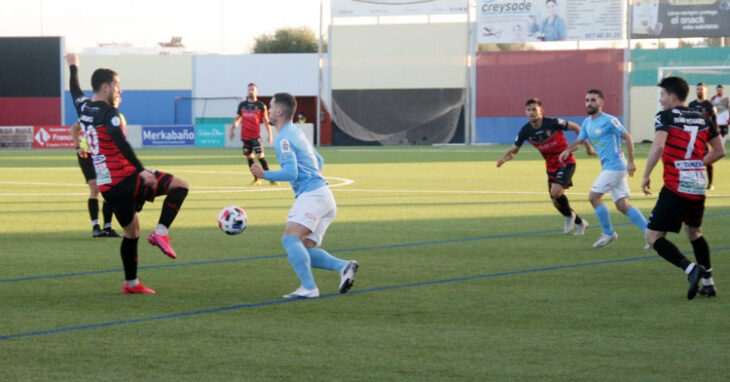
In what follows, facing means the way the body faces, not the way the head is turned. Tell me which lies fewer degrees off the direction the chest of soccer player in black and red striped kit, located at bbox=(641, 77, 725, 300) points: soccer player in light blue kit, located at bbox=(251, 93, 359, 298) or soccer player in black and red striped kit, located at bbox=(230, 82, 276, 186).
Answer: the soccer player in black and red striped kit

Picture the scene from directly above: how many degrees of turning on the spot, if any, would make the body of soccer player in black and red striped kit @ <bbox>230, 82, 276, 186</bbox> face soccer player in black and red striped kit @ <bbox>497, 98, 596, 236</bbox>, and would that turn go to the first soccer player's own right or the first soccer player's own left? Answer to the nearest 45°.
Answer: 0° — they already face them

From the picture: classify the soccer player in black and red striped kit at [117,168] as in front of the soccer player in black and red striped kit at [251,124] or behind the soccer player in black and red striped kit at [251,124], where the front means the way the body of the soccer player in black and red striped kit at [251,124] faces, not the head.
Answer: in front

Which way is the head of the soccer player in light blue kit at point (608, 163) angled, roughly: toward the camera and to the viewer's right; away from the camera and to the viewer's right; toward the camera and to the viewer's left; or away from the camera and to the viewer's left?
toward the camera and to the viewer's left

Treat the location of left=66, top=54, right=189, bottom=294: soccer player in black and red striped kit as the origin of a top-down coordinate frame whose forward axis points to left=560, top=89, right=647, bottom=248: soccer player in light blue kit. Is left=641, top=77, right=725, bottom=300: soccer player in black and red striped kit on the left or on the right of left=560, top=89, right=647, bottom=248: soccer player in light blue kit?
right

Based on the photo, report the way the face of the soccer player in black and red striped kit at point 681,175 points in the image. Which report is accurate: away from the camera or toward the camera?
away from the camera

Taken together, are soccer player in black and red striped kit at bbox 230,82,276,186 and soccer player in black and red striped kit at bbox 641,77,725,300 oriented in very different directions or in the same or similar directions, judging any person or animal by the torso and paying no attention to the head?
very different directions

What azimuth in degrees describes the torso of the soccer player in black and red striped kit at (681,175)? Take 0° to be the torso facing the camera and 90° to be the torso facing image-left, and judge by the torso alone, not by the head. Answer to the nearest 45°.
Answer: approximately 135°

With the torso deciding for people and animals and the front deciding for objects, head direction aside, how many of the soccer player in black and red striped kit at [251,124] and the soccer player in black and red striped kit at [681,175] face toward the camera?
1

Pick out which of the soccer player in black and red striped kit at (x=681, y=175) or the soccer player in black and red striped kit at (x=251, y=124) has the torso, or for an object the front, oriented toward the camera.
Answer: the soccer player in black and red striped kit at (x=251, y=124)

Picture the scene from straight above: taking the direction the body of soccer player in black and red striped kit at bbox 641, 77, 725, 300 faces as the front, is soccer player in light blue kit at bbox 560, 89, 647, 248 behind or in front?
in front

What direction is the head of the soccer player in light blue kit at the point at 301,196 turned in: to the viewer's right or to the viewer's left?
to the viewer's left

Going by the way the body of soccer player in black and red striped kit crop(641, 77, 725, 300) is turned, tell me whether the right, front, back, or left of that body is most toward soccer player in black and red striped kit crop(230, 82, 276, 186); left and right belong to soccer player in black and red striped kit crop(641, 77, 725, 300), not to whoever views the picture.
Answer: front

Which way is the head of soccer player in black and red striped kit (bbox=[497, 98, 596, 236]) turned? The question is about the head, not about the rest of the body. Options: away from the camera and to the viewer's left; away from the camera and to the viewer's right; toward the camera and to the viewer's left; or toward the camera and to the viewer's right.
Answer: toward the camera and to the viewer's left

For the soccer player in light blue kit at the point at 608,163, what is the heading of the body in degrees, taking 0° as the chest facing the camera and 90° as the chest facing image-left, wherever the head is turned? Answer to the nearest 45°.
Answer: approximately 45°

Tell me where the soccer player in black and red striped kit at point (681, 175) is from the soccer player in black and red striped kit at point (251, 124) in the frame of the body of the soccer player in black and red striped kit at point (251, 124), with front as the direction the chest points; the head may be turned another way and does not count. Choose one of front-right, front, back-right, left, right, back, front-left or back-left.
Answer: front

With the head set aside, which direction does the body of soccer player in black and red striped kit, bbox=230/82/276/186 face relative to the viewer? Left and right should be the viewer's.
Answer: facing the viewer
